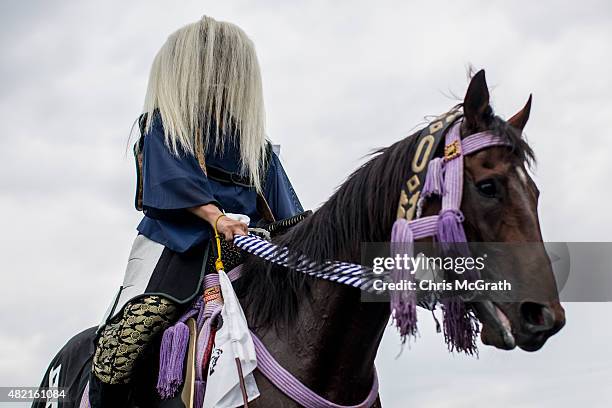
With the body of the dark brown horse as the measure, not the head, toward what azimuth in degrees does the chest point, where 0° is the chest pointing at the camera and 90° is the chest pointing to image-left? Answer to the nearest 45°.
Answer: approximately 315°

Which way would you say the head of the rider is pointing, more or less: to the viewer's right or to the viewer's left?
to the viewer's right
